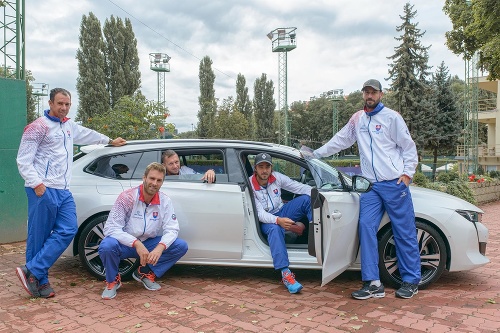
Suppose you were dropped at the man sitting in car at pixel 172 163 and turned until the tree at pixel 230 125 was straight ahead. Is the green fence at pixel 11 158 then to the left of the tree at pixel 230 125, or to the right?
left

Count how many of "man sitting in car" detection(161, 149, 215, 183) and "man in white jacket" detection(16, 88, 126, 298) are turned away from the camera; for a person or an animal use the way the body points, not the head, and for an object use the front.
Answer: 0

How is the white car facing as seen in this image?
to the viewer's right

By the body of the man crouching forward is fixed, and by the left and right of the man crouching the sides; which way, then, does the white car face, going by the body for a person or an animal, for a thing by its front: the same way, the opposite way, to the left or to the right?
to the left

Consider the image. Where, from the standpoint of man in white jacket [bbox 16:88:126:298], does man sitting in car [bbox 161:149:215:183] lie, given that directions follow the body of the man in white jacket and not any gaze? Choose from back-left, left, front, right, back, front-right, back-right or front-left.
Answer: front-left

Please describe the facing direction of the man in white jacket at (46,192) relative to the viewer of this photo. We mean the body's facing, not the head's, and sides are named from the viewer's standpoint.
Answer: facing the viewer and to the right of the viewer

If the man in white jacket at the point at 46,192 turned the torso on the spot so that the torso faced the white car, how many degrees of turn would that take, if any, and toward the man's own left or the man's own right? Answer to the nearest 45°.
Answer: approximately 45° to the man's own left

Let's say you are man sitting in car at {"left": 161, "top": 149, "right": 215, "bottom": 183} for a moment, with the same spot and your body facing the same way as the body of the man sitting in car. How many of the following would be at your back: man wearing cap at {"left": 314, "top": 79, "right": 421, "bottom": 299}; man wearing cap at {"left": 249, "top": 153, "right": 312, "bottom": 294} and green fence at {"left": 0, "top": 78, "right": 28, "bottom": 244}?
1

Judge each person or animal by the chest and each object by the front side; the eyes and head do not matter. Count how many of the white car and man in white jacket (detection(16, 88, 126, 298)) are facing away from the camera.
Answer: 0

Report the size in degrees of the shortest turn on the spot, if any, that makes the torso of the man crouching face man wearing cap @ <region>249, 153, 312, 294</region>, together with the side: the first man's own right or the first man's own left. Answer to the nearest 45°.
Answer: approximately 90° to the first man's own left

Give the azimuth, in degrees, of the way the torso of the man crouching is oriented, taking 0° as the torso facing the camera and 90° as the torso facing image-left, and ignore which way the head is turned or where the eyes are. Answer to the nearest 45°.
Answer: approximately 0°

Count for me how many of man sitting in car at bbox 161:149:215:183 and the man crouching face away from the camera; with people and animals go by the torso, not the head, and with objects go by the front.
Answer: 0
